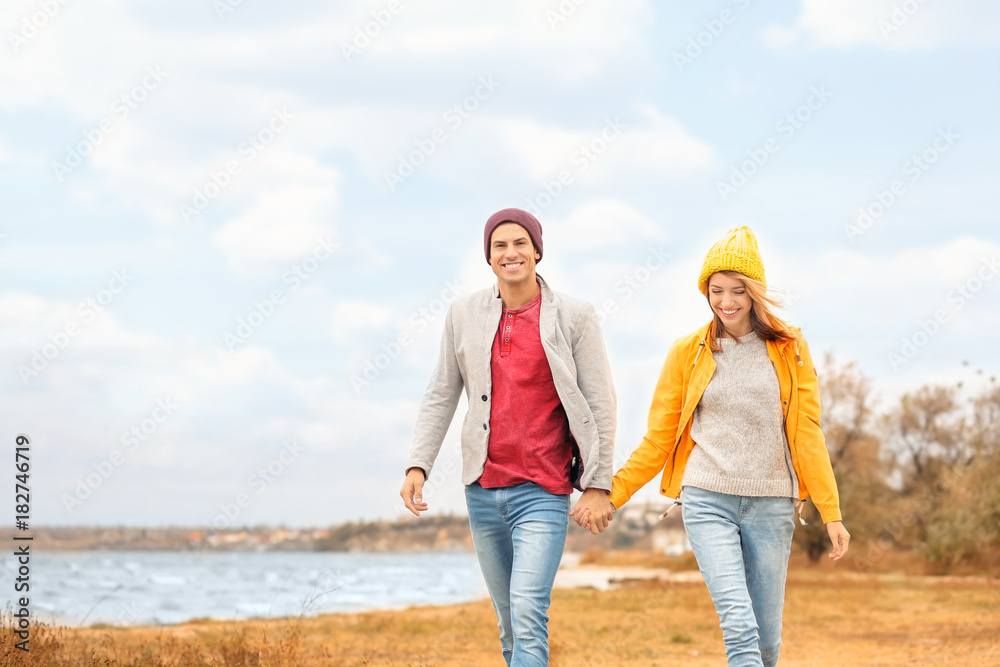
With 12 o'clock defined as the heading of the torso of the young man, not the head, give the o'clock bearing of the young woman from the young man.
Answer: The young woman is roughly at 9 o'clock from the young man.

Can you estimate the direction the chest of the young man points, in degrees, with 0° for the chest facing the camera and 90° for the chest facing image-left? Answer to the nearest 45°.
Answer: approximately 0°

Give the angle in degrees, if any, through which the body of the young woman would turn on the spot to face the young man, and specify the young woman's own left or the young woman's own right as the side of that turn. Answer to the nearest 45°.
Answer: approximately 90° to the young woman's own right

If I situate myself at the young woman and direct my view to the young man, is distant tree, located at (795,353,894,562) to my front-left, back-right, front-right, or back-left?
back-right

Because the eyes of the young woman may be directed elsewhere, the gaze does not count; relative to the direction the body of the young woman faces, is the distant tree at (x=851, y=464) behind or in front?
behind

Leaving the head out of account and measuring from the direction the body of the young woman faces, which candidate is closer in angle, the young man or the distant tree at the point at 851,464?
the young man

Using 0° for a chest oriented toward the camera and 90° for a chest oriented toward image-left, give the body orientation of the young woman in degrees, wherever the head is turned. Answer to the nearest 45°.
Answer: approximately 0°

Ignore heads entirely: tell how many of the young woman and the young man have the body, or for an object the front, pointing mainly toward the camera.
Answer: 2
